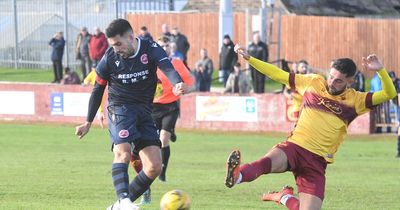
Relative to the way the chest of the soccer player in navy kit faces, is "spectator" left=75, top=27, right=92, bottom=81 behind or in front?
behind

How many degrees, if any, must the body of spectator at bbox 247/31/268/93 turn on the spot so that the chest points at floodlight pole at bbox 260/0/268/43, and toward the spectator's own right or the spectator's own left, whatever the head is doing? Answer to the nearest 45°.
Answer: approximately 180°

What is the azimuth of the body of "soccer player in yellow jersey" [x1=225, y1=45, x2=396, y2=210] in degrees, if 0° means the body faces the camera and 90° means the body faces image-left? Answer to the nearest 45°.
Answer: approximately 45°

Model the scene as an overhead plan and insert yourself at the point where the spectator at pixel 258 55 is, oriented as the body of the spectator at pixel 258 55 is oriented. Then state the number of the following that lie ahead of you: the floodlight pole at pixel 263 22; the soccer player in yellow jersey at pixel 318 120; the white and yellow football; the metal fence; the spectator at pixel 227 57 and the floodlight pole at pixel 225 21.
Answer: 2

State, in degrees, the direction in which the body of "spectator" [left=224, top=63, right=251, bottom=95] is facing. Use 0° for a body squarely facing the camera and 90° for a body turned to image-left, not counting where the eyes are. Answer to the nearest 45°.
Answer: approximately 0°

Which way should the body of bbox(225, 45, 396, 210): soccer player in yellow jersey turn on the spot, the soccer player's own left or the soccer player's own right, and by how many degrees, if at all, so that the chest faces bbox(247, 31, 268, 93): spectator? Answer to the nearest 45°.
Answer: approximately 135° to the soccer player's own right

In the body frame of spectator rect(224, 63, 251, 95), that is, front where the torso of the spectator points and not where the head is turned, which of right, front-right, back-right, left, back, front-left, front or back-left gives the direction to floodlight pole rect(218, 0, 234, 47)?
back

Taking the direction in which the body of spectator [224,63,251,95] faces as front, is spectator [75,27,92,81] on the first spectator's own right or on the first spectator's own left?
on the first spectator's own right

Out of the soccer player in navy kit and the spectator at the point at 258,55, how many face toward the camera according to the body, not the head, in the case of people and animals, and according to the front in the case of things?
2
